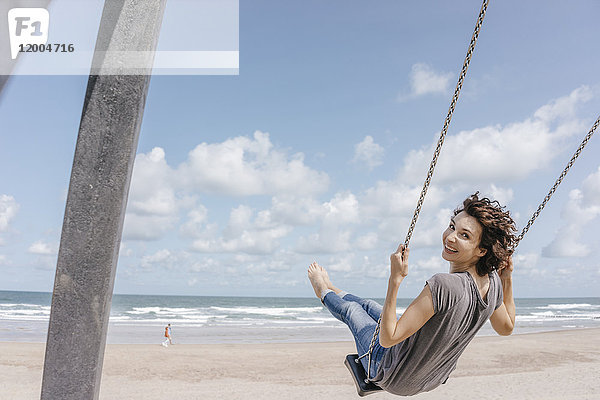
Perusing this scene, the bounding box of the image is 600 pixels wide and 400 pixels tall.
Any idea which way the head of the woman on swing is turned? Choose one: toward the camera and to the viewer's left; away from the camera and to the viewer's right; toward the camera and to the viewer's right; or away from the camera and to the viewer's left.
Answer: toward the camera and to the viewer's left

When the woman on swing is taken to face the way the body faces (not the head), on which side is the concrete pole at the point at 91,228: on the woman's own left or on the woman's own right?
on the woman's own left

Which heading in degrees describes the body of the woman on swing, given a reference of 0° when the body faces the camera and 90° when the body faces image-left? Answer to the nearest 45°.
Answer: approximately 135°
